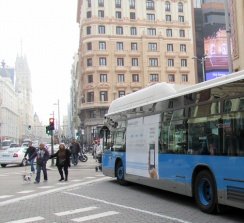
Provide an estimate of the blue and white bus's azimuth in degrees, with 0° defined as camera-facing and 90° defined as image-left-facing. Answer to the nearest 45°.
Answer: approximately 135°

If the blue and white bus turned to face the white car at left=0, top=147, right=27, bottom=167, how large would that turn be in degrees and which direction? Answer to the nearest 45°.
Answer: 0° — it already faces it
